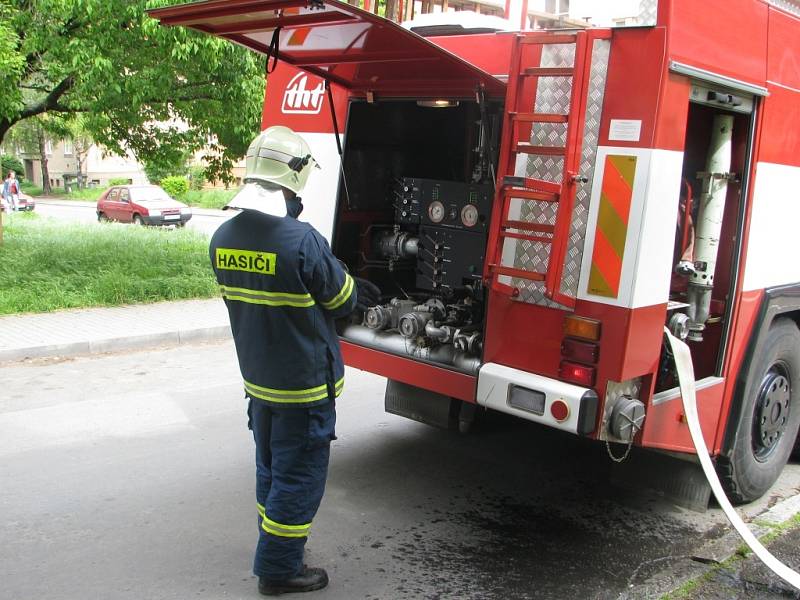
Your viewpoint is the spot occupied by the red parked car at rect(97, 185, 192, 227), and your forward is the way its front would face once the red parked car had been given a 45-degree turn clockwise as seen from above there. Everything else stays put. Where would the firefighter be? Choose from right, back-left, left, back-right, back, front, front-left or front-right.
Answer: front

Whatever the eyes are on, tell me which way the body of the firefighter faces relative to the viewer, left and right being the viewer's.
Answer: facing away from the viewer and to the right of the viewer

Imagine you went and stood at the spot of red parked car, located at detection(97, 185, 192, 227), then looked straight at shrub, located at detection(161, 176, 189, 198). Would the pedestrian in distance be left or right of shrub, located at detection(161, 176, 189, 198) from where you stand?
left

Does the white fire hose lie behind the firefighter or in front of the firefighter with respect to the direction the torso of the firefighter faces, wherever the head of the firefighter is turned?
in front

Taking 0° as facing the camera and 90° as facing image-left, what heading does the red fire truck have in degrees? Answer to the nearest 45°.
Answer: approximately 225°

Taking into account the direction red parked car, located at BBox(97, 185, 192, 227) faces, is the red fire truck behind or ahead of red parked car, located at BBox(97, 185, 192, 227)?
ahead

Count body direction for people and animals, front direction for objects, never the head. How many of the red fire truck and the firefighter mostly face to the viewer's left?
0

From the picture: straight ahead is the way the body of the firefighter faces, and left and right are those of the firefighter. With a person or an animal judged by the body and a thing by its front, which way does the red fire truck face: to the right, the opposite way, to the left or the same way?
the same way

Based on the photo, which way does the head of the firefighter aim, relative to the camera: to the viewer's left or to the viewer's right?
to the viewer's right

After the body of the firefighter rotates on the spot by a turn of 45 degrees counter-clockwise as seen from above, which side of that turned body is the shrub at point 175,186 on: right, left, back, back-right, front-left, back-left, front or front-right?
front

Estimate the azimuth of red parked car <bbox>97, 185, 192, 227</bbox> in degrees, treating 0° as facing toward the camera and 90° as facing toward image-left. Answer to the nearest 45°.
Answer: approximately 315°

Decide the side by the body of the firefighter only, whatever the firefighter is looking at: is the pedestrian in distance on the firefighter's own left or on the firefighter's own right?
on the firefighter's own left

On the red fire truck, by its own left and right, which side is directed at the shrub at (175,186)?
left

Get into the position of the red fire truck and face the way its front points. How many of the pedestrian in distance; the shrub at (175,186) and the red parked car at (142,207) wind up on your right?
0

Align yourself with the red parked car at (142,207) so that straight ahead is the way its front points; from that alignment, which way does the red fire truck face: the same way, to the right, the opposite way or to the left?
to the left
